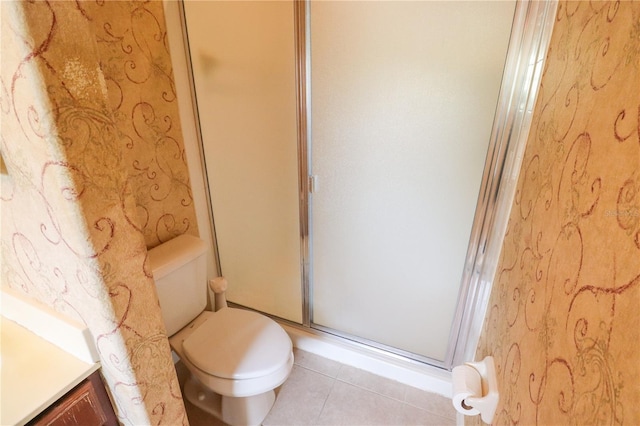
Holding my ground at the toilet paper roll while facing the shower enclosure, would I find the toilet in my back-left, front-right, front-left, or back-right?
front-left

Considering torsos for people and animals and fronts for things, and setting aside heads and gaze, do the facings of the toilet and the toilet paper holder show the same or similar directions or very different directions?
very different directions

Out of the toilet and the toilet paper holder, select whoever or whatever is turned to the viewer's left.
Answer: the toilet paper holder

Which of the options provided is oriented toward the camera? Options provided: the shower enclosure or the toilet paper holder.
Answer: the shower enclosure

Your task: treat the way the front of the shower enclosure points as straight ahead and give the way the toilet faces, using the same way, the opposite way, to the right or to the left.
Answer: to the left

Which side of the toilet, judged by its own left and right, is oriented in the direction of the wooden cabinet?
right

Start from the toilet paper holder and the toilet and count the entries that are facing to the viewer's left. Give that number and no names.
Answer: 1

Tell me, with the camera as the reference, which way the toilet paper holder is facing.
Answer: facing to the left of the viewer

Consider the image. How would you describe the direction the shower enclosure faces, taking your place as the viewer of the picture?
facing the viewer

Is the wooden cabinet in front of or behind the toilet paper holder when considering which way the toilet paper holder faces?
in front

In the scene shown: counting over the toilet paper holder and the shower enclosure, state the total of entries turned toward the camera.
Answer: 1

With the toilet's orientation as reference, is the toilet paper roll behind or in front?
in front

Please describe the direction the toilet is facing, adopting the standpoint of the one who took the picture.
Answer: facing the viewer and to the right of the viewer

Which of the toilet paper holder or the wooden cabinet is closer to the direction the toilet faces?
the toilet paper holder

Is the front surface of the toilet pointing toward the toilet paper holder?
yes
